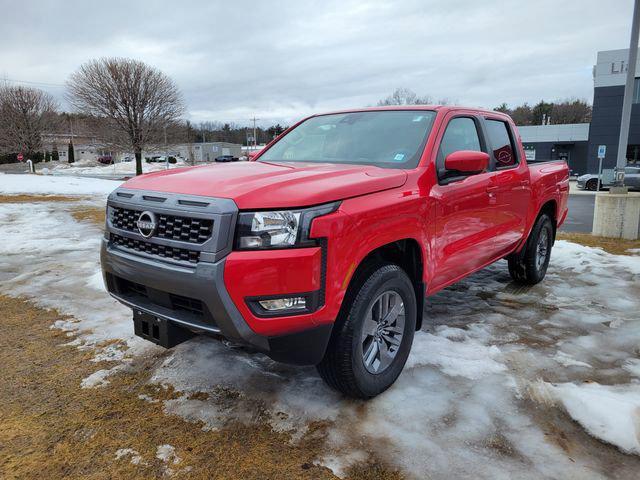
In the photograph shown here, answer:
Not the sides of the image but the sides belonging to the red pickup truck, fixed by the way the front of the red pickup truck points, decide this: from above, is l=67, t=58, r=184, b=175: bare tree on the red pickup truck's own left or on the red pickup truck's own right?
on the red pickup truck's own right

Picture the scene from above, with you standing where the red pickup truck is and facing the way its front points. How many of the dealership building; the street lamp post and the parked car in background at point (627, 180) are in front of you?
0

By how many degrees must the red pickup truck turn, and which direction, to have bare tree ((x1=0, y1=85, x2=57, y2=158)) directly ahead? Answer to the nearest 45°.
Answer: approximately 90° to its right

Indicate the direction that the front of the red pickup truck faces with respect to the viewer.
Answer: facing the viewer and to the left of the viewer

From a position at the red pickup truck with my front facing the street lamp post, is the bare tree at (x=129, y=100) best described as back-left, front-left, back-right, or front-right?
front-left

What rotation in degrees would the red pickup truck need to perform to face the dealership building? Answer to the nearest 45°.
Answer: approximately 180°

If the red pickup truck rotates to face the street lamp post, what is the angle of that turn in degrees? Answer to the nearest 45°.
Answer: approximately 180°

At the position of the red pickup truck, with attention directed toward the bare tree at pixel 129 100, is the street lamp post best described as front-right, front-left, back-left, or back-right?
front-right

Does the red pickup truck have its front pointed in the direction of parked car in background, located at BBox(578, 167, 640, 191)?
no
